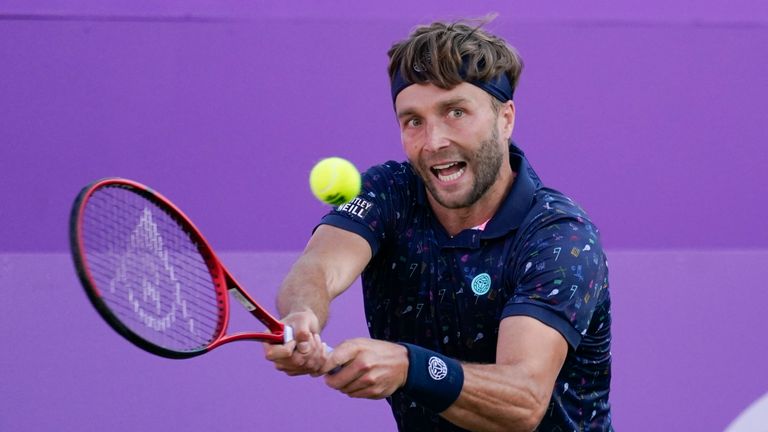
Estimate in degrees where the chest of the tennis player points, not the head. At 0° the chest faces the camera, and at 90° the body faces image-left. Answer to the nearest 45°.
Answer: approximately 45°
